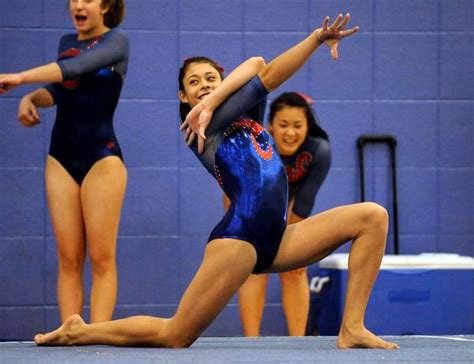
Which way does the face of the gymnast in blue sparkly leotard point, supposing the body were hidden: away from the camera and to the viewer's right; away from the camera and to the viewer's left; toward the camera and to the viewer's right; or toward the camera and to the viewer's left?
toward the camera and to the viewer's right

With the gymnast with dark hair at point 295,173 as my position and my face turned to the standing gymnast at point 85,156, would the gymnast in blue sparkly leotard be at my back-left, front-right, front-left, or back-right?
front-left

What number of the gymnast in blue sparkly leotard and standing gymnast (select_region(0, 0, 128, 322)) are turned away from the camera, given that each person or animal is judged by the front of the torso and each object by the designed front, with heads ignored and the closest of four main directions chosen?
0

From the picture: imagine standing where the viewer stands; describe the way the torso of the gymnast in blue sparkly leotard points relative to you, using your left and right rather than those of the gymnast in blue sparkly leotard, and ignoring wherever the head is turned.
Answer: facing the viewer and to the right of the viewer

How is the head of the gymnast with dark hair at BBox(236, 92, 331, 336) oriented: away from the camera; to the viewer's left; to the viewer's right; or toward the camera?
toward the camera

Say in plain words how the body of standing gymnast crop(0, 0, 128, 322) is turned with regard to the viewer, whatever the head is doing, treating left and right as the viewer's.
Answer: facing the viewer and to the left of the viewer

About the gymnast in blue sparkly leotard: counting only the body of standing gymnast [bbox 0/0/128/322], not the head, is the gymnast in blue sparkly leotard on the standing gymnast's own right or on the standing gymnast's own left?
on the standing gymnast's own left

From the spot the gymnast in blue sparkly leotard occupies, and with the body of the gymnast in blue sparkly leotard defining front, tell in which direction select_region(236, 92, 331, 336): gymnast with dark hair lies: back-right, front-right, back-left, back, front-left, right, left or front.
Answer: back-left
